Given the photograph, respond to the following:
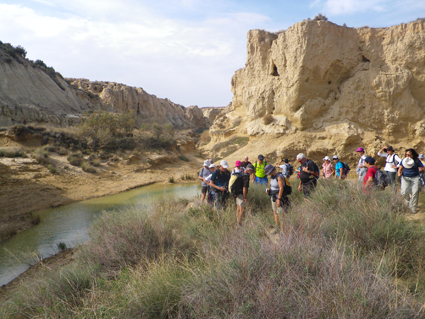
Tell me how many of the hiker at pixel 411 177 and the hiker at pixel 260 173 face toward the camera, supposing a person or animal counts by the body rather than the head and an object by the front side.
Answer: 2

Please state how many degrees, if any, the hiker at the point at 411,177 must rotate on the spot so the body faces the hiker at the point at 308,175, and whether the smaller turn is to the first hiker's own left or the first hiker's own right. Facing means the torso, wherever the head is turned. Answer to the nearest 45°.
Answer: approximately 90° to the first hiker's own right

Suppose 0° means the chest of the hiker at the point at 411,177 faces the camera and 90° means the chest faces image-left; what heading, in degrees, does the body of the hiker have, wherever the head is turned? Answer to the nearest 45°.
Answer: approximately 0°

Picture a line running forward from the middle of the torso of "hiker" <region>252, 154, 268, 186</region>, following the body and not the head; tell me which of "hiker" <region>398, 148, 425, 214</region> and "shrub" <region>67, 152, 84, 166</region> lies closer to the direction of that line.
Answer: the hiker

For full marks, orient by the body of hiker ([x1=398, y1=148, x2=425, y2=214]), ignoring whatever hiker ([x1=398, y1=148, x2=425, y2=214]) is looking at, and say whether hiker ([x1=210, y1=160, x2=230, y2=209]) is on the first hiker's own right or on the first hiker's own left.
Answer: on the first hiker's own right

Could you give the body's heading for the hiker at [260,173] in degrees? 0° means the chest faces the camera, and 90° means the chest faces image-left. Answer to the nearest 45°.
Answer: approximately 0°

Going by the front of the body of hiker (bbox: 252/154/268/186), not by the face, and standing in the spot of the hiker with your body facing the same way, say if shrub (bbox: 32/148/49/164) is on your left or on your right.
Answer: on your right

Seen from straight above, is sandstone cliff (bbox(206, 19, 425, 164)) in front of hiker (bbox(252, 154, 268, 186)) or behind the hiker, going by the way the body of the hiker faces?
behind
